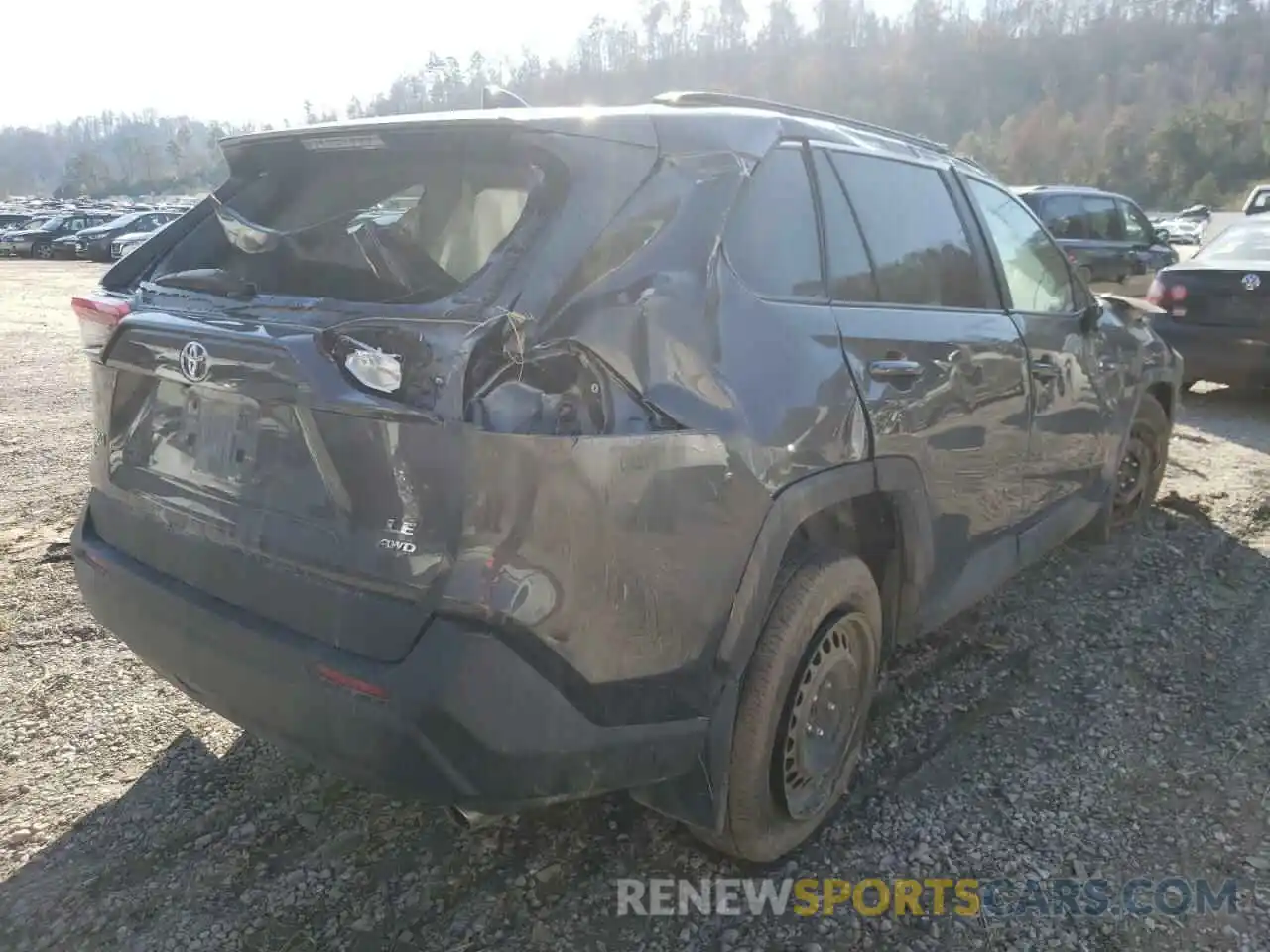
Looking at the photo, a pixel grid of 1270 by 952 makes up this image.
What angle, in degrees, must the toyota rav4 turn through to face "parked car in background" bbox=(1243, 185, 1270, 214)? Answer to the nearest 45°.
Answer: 0° — it already faces it

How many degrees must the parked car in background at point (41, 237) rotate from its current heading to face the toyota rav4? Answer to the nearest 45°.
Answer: approximately 45° to its left

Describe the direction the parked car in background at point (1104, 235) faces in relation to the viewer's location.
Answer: facing to the right of the viewer

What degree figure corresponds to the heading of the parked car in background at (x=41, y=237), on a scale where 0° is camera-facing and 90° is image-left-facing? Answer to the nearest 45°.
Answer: approximately 45°

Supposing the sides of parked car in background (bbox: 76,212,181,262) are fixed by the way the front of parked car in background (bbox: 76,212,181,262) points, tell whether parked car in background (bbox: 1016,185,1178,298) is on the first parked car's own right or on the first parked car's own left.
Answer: on the first parked car's own left

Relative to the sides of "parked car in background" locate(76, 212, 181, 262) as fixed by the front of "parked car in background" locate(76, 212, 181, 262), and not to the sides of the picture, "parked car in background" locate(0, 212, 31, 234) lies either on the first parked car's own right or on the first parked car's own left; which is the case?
on the first parked car's own right

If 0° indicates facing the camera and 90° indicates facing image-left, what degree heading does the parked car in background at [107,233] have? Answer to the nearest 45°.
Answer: approximately 45°

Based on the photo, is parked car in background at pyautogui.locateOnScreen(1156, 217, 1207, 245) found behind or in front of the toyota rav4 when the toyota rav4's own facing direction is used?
in front

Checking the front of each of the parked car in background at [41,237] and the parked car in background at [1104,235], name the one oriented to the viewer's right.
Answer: the parked car in background at [1104,235]
